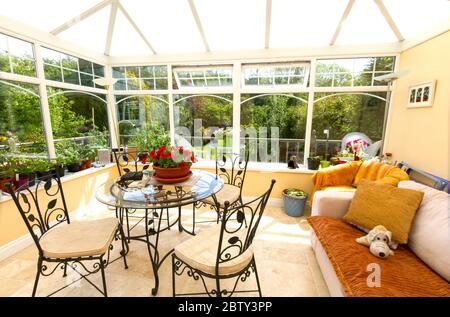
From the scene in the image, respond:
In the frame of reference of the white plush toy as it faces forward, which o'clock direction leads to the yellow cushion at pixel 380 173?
The yellow cushion is roughly at 6 o'clock from the white plush toy.

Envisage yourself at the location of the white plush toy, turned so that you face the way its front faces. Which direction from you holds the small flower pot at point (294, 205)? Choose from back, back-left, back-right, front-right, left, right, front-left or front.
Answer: back-right

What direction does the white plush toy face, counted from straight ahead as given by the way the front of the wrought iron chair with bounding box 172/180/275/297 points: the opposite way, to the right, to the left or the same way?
to the left

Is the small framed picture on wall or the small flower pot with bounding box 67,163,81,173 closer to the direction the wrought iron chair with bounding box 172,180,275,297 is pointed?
the small flower pot

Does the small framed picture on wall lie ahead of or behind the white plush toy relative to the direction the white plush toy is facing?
behind

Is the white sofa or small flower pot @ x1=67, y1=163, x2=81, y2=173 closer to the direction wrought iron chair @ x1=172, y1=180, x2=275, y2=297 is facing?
the small flower pot

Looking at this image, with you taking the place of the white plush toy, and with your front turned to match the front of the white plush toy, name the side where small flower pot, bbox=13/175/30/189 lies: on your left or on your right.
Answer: on your right

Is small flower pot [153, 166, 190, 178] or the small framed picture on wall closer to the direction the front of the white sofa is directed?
the small flower pot

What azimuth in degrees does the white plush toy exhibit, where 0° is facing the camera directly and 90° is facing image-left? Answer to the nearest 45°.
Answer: approximately 0°

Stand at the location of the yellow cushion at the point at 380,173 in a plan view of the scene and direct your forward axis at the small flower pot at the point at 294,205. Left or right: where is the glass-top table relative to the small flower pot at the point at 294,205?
left

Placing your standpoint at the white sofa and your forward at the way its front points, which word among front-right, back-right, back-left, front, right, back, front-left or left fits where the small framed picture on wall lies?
back-right
